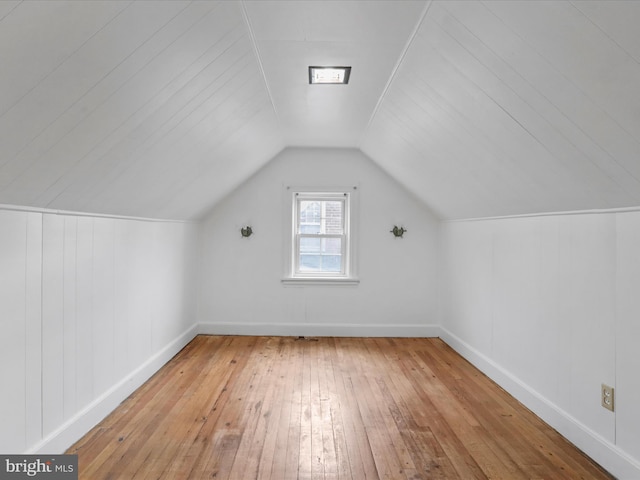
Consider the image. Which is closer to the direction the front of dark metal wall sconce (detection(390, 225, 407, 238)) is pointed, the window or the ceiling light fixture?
the ceiling light fixture

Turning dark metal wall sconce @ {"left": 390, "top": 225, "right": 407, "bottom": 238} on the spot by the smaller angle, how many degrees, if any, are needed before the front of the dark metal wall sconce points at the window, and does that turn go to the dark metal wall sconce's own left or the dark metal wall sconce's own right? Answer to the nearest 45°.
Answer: approximately 90° to the dark metal wall sconce's own right

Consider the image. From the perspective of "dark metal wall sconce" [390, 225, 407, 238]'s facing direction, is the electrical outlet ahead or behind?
ahead

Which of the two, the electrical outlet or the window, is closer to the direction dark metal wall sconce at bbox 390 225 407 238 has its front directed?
the electrical outlet

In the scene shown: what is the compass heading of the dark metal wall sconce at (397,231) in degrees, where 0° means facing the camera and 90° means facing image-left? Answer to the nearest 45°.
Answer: approximately 0°

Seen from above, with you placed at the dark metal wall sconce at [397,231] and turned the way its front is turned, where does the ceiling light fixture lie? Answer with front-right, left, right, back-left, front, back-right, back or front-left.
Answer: front
